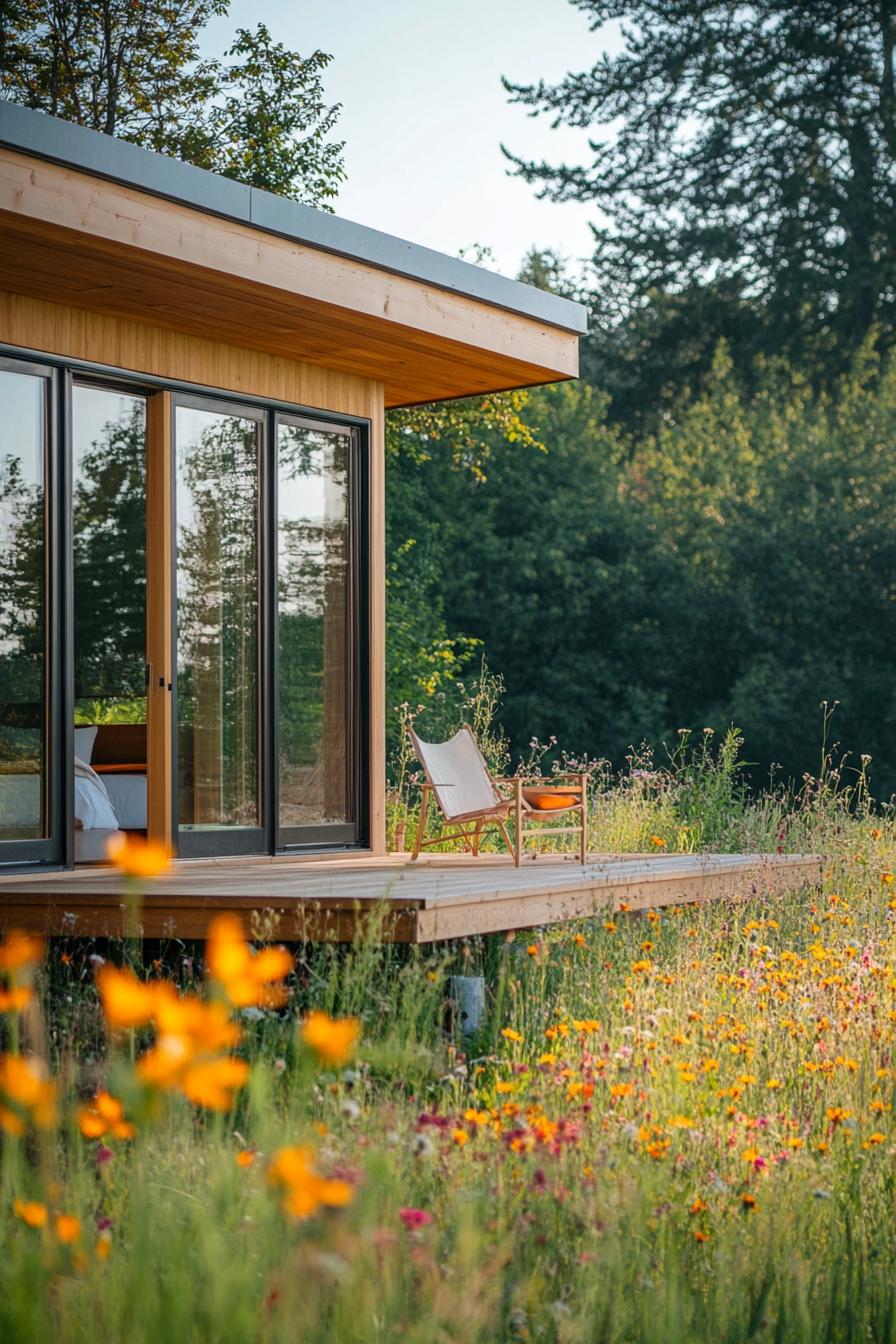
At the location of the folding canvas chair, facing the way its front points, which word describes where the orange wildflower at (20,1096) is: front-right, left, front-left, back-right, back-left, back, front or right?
front-right

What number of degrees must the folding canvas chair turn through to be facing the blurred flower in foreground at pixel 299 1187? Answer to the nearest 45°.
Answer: approximately 45° to its right

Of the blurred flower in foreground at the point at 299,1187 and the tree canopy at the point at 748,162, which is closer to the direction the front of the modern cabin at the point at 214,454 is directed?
the blurred flower in foreground

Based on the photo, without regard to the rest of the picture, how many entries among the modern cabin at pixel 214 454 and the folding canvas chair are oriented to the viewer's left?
0

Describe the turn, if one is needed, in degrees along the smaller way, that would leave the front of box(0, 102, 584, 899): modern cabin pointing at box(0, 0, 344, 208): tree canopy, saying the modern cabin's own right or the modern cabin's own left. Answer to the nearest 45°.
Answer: approximately 135° to the modern cabin's own left

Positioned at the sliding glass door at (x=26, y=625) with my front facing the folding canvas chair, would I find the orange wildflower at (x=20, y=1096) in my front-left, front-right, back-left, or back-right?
back-right

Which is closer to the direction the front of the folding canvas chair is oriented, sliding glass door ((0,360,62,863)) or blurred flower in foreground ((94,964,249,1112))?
the blurred flower in foreground

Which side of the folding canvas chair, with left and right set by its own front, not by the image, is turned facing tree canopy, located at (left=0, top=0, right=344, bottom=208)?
back

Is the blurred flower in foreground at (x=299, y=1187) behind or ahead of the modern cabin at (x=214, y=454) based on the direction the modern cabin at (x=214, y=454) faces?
ahead

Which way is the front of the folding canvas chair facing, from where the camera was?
facing the viewer and to the right of the viewer

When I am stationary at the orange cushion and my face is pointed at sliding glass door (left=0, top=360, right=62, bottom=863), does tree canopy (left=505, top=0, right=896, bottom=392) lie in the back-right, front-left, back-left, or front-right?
back-right
